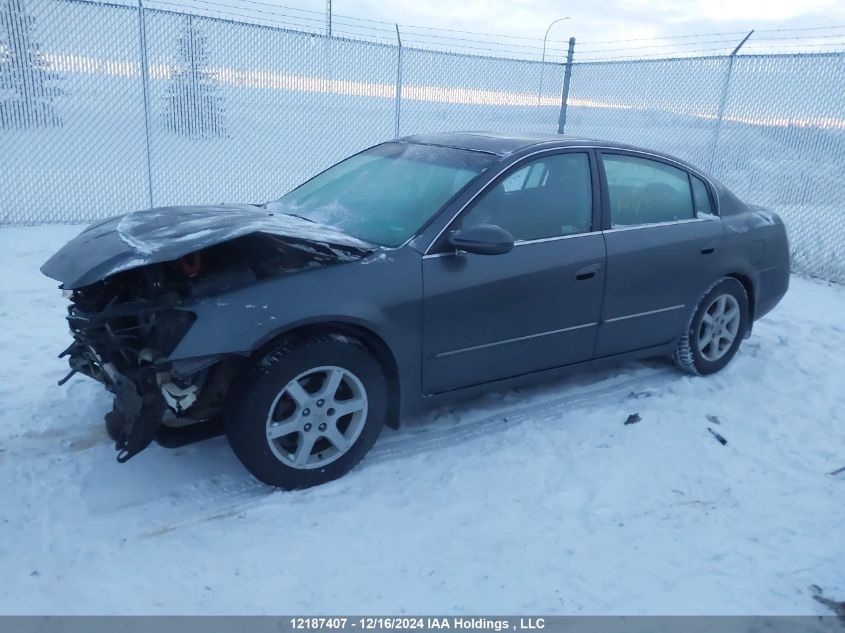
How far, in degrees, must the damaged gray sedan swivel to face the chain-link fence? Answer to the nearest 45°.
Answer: approximately 135° to its right

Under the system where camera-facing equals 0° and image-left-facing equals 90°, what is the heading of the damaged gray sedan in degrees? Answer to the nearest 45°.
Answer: approximately 45°

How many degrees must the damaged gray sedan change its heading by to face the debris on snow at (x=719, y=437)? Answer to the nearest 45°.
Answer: approximately 135° to its left

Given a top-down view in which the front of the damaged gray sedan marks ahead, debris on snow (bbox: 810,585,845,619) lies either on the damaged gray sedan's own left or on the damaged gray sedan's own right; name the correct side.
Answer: on the damaged gray sedan's own left
